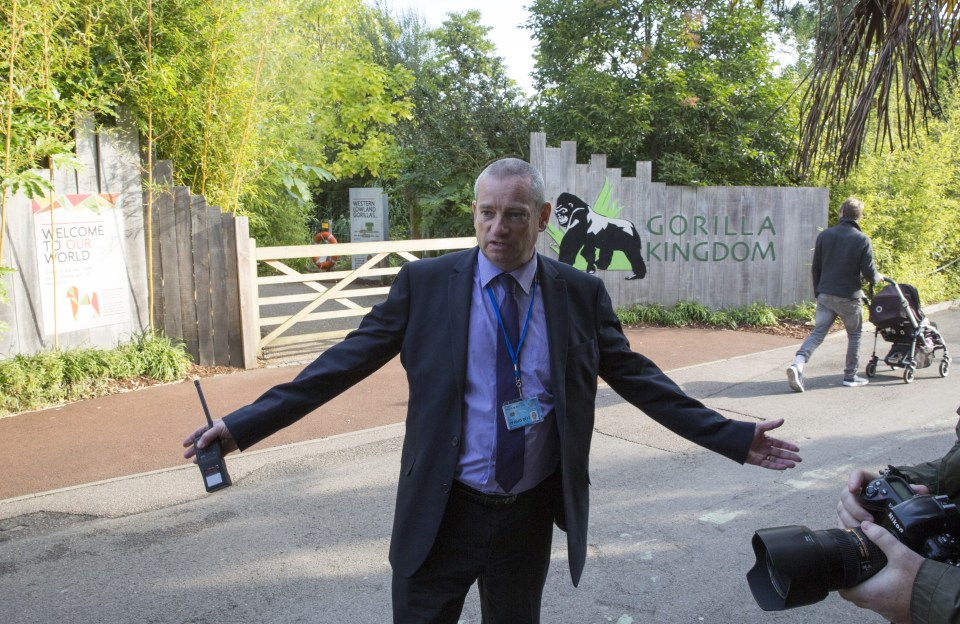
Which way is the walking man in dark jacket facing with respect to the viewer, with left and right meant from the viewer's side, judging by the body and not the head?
facing away from the viewer and to the right of the viewer

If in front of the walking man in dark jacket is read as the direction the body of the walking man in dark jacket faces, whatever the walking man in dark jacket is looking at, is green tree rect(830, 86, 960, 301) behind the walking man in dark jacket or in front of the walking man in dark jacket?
in front

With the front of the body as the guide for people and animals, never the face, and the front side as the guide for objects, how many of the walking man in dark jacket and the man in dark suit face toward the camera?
1

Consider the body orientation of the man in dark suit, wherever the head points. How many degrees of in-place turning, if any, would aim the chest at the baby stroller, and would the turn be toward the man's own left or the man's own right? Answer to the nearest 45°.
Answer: approximately 135° to the man's own left

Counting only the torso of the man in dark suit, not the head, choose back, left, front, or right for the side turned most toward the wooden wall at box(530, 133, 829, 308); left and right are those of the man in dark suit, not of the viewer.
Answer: back

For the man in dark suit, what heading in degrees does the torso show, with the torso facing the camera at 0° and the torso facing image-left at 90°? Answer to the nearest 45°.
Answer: approximately 0°

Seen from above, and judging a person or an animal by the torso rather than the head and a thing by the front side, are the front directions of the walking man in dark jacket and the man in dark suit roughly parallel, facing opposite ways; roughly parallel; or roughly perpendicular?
roughly perpendicular

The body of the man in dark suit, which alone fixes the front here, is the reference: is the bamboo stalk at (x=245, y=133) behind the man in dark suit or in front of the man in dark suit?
behind

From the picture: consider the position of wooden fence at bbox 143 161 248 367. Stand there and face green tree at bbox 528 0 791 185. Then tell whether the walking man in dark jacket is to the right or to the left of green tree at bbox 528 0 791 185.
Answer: right

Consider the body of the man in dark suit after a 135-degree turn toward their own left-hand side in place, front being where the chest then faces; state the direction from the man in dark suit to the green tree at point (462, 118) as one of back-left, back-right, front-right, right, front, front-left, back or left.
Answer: front-left

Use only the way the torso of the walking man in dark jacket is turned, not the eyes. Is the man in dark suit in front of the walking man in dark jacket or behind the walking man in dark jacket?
behind

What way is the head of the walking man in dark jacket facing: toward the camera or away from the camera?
away from the camera

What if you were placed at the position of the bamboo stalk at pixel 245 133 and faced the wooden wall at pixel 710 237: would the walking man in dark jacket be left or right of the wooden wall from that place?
right
